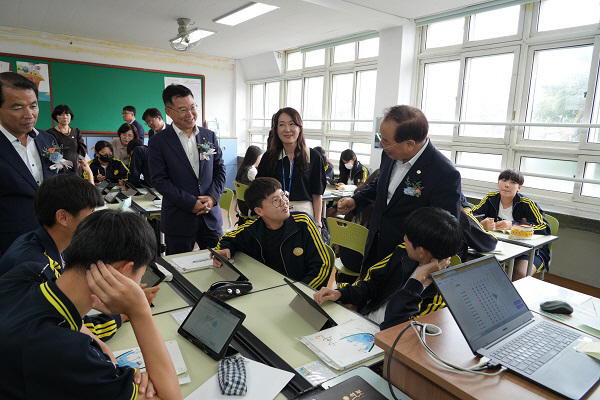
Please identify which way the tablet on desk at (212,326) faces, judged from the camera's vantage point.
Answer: facing the viewer and to the left of the viewer

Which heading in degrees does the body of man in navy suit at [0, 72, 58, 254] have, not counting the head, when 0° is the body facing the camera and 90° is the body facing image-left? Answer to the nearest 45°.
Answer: approximately 315°

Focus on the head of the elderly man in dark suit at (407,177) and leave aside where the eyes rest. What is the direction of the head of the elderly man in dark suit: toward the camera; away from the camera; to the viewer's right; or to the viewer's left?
to the viewer's left

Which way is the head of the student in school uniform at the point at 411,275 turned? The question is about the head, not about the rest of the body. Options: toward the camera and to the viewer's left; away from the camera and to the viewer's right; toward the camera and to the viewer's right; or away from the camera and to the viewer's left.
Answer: away from the camera and to the viewer's left

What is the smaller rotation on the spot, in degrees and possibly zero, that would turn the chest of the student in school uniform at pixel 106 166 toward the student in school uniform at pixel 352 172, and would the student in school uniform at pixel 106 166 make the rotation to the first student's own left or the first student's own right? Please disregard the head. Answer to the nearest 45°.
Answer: approximately 90° to the first student's own left

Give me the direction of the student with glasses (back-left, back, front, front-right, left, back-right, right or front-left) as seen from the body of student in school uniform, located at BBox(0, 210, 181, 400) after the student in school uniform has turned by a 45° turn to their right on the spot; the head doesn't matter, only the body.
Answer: front-left

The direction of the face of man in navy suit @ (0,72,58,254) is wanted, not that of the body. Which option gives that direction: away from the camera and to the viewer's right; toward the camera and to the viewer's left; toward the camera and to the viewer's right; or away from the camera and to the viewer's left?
toward the camera and to the viewer's right

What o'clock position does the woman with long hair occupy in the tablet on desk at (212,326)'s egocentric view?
The woman with long hair is roughly at 5 o'clock from the tablet on desk.

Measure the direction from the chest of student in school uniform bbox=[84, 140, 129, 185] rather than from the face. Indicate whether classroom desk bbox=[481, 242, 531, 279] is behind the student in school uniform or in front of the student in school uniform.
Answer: in front

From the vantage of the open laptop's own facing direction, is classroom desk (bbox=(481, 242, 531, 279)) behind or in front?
behind

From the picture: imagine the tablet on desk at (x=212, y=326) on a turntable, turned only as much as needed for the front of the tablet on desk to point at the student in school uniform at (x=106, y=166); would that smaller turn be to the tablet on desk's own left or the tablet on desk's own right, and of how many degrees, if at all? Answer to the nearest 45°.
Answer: approximately 135° to the tablet on desk's own right
